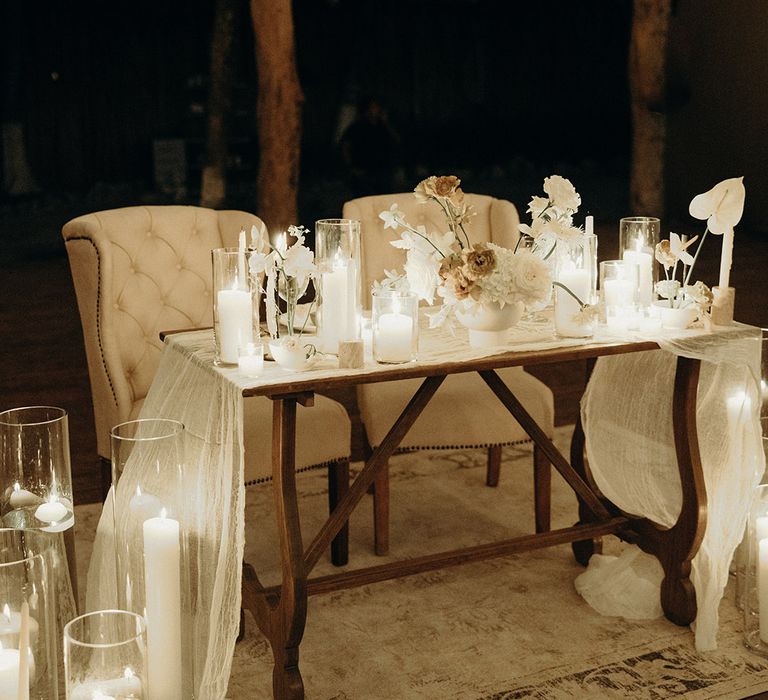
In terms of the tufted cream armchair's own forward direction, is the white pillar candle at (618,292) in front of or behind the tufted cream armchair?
in front

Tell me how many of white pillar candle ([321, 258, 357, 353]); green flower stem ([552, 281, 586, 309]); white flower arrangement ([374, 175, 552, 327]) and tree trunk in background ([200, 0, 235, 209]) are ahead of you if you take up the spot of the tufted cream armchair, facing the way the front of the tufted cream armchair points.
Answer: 3

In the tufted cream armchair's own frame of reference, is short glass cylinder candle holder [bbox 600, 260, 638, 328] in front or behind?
in front

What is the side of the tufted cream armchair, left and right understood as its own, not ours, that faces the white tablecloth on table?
front

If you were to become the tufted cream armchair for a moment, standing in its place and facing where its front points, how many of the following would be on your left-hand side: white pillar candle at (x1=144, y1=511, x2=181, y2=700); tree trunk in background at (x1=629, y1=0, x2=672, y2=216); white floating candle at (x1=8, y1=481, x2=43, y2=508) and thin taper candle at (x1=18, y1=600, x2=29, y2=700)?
1

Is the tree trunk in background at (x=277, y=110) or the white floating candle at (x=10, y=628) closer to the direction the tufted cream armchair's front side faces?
the white floating candle

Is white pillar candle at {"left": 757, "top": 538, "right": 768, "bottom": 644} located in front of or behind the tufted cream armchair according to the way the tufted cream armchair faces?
in front

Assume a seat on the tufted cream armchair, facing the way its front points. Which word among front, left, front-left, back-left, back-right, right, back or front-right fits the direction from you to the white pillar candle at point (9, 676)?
front-right

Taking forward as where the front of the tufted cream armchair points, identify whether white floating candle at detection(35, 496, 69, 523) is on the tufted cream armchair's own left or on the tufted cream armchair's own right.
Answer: on the tufted cream armchair's own right

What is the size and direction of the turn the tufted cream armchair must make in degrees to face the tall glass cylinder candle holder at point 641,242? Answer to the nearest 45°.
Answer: approximately 45° to its left

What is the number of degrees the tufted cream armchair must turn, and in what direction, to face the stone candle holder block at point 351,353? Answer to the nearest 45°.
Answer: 0° — it already faces it

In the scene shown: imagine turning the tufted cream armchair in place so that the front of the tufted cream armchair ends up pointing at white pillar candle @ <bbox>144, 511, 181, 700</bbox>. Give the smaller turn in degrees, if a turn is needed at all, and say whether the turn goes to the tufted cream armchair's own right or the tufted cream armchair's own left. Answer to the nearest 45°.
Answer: approximately 45° to the tufted cream armchair's own right

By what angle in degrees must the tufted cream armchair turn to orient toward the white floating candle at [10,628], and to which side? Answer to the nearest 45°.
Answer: approximately 45° to its right

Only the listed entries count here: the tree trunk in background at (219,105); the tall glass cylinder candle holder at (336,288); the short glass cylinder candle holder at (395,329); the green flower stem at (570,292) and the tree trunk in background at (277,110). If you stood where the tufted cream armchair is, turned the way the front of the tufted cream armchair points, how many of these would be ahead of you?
3

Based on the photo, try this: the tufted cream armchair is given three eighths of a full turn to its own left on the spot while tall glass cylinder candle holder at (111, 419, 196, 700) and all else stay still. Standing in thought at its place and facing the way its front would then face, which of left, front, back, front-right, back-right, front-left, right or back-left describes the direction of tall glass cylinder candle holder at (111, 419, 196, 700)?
back

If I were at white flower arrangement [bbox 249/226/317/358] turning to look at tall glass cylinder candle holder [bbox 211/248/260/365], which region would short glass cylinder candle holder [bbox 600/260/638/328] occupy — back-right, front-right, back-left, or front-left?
back-right
